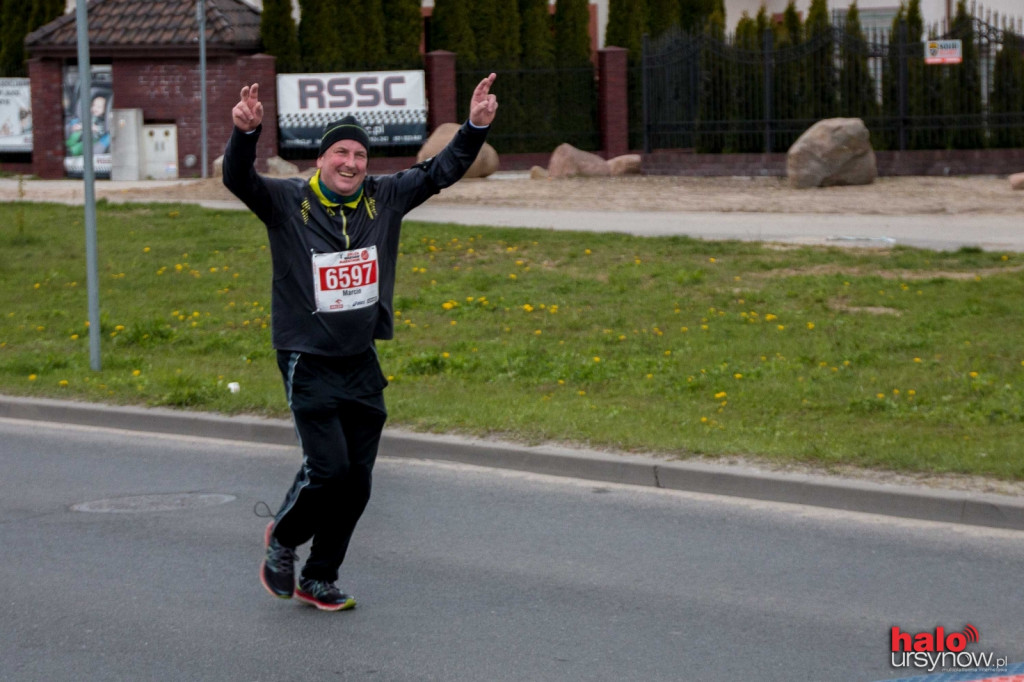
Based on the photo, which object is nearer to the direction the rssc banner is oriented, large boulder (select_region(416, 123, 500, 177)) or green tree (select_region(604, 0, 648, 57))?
the large boulder

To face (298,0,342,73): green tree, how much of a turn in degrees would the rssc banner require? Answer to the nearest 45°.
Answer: approximately 180°

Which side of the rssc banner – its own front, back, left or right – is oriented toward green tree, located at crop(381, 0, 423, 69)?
back

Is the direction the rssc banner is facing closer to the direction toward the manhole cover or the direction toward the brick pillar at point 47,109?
the manhole cover

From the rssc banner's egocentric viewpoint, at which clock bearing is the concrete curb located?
The concrete curb is roughly at 12 o'clock from the rssc banner.

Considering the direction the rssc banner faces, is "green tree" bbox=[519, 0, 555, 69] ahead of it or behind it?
behind

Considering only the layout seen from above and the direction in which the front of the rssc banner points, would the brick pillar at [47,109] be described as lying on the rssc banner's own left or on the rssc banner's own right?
on the rssc banner's own right

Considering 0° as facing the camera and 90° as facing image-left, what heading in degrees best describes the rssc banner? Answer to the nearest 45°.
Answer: approximately 0°

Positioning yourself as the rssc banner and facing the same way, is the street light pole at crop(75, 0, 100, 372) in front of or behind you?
in front
